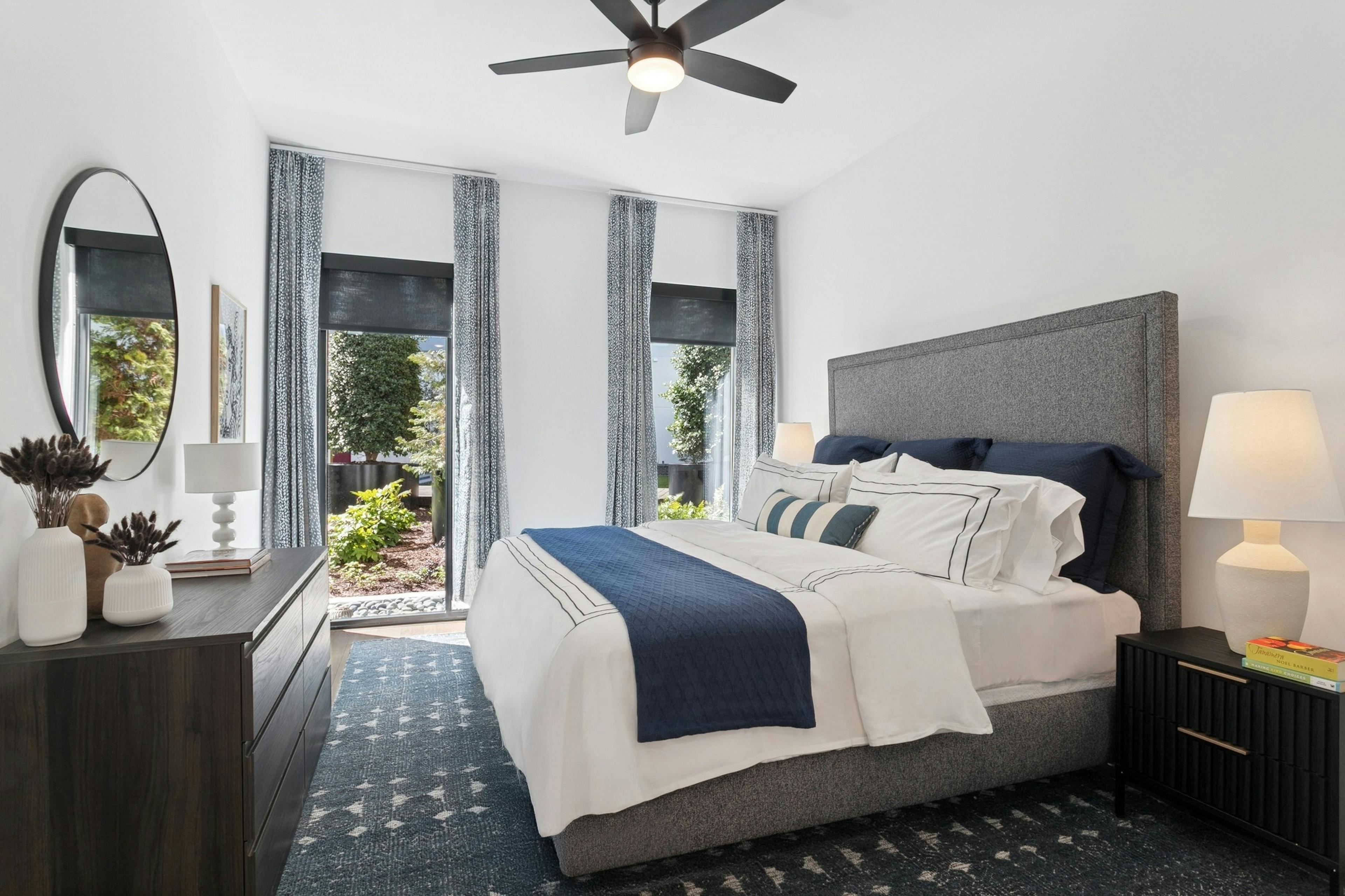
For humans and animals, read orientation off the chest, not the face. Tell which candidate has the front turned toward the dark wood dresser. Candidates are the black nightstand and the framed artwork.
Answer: the black nightstand

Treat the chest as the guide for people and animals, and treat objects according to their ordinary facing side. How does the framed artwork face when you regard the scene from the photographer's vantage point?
facing to the right of the viewer

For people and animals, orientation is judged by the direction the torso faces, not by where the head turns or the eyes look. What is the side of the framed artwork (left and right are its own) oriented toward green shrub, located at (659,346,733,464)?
front

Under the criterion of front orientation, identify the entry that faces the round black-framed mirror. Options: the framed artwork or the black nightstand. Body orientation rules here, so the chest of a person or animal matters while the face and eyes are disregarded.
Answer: the black nightstand

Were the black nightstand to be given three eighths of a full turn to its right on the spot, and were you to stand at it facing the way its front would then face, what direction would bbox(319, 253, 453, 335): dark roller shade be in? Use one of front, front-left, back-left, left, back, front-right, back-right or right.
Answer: left

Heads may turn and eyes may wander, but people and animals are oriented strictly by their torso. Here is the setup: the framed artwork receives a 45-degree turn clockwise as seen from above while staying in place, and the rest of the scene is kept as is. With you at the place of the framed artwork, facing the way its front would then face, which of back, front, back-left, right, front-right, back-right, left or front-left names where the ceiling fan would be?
front

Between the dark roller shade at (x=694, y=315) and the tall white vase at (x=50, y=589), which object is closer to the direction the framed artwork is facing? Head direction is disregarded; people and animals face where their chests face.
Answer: the dark roller shade

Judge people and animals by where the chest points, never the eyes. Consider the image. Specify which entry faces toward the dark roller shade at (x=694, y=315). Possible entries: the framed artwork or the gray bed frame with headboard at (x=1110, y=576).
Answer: the framed artwork

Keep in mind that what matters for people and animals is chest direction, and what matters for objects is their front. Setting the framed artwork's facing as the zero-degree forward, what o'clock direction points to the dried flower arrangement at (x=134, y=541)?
The dried flower arrangement is roughly at 3 o'clock from the framed artwork.

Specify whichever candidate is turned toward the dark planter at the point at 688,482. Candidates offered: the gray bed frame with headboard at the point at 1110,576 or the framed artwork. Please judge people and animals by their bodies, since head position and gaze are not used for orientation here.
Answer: the framed artwork

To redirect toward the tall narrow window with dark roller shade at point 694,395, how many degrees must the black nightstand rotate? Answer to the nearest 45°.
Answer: approximately 90° to its right

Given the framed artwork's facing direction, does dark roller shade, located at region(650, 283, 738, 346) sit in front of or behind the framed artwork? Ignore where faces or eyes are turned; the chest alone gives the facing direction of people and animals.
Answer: in front

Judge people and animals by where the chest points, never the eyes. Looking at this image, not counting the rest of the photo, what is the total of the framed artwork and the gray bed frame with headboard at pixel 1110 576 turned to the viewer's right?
1

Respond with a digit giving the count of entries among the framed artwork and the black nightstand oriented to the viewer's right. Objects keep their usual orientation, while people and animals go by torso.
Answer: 1

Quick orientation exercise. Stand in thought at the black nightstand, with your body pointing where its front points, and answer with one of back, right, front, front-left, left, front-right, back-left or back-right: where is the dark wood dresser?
front

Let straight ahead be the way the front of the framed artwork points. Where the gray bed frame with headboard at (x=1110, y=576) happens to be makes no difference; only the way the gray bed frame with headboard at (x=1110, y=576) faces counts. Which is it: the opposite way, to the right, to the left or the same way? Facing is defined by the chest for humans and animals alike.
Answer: the opposite way

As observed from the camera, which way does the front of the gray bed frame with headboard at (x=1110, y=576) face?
facing the viewer and to the left of the viewer
